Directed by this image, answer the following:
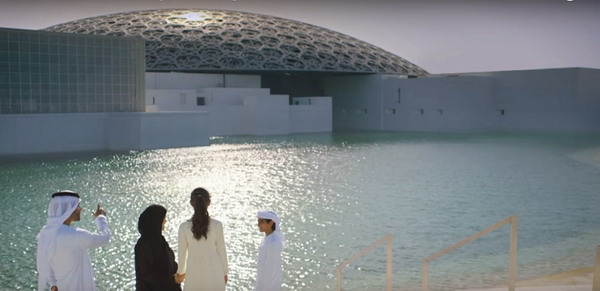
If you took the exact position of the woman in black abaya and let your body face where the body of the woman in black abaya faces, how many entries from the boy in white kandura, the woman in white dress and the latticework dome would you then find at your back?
0

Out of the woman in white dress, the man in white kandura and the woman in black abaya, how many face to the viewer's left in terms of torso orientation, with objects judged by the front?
0

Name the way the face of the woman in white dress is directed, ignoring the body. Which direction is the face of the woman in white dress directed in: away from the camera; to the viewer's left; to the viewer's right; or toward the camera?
away from the camera

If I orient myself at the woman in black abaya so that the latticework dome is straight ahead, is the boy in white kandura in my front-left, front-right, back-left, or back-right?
front-right

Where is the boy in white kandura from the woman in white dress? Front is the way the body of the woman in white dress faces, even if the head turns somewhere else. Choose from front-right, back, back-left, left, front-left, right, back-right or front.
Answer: right

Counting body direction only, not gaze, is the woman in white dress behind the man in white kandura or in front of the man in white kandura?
in front

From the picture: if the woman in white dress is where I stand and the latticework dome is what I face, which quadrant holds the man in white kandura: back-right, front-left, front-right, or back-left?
back-left

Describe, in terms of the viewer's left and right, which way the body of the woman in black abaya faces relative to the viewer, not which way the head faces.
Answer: facing away from the viewer and to the right of the viewer

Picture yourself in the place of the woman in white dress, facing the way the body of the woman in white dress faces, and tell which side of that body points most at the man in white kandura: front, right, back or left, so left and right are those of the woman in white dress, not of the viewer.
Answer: left

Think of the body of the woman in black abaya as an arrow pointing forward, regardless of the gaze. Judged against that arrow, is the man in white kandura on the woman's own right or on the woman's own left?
on the woman's own left

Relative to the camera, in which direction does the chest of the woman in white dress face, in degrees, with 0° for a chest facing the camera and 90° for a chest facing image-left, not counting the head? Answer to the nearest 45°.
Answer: approximately 180°

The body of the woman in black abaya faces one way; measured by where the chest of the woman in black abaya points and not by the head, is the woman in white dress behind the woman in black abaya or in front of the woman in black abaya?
in front
